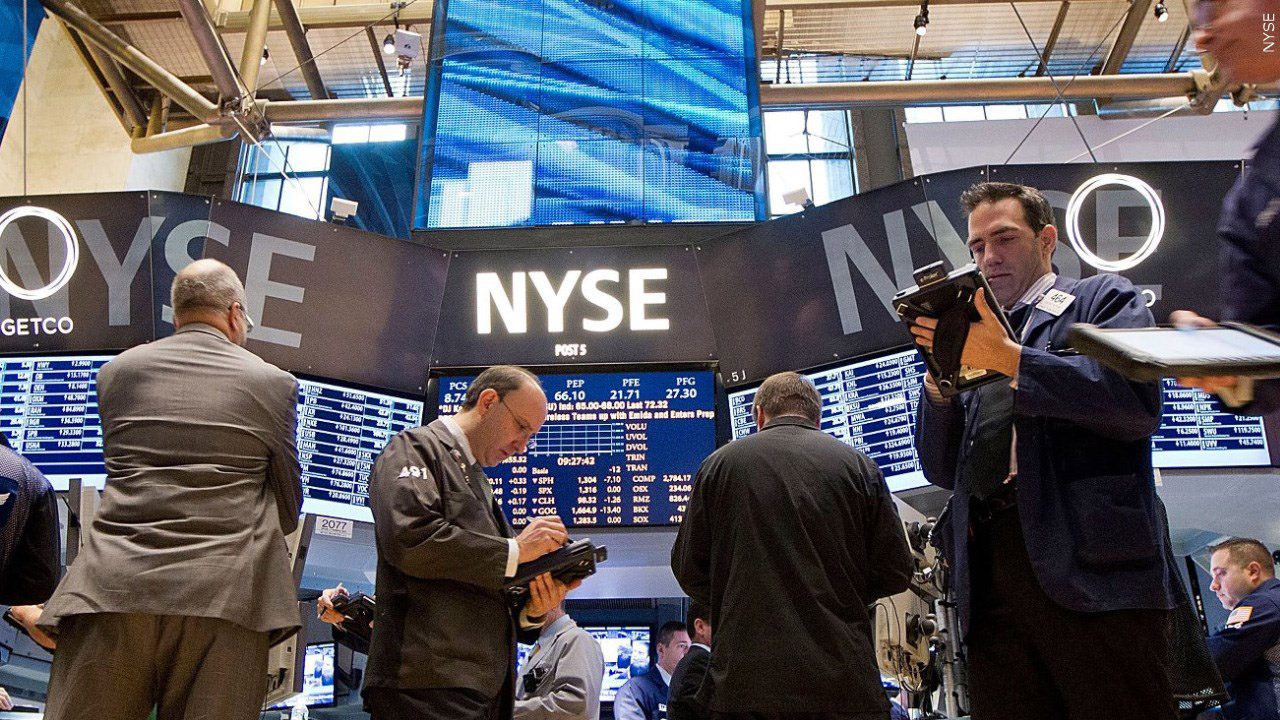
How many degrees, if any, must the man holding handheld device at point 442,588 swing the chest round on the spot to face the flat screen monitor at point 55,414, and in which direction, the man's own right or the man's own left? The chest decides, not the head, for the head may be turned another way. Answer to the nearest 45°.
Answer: approximately 135° to the man's own left

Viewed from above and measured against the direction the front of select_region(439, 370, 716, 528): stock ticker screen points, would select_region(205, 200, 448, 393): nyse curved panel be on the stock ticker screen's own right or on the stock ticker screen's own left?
on the stock ticker screen's own right

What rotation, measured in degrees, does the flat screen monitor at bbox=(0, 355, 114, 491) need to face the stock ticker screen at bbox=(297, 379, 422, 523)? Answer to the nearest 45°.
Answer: approximately 45° to its left

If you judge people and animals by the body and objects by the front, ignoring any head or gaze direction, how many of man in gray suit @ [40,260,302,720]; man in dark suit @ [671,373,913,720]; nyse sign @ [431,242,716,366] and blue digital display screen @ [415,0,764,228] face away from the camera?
2

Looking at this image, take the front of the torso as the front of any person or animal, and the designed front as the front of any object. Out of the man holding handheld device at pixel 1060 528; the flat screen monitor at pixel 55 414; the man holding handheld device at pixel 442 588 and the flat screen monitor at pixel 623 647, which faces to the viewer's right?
the man holding handheld device at pixel 442 588

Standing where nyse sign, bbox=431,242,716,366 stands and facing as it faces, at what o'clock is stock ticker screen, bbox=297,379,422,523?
The stock ticker screen is roughly at 3 o'clock from the nyse sign.

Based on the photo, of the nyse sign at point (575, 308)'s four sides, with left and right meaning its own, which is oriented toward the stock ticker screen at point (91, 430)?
right

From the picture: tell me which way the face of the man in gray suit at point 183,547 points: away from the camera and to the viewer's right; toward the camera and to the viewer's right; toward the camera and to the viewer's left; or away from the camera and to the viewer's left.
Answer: away from the camera and to the viewer's right

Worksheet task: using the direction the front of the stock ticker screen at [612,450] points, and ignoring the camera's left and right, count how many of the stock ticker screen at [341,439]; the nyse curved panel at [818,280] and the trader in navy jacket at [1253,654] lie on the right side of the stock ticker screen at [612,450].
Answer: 1

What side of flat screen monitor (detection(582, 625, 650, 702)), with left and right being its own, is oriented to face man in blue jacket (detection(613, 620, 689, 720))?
front

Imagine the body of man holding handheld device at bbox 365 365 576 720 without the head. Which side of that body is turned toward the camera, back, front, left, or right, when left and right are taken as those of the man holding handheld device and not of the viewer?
right

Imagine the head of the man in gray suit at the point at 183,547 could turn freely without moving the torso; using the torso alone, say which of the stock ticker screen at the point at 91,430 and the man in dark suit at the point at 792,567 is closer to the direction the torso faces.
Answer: the stock ticker screen

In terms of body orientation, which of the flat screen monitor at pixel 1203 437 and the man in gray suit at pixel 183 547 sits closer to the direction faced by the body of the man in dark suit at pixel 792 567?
the flat screen monitor

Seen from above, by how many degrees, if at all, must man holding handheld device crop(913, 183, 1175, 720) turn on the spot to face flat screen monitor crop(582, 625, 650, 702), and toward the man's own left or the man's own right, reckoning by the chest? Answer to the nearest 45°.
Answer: approximately 90° to the man's own right
